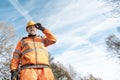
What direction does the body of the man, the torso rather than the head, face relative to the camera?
toward the camera
